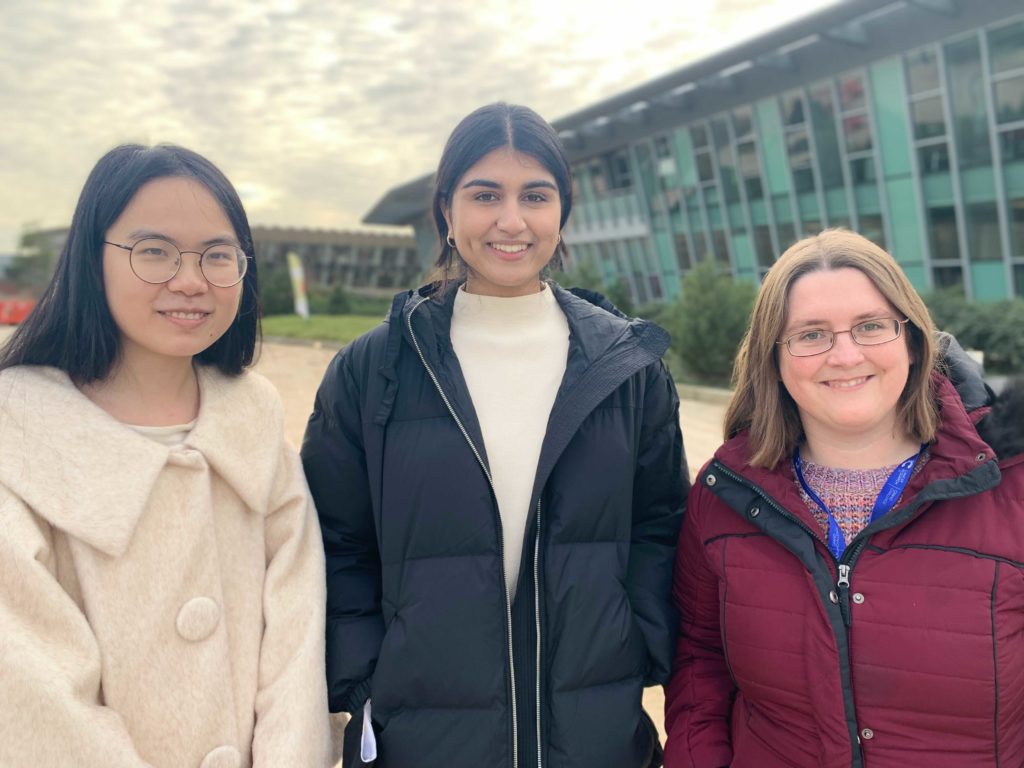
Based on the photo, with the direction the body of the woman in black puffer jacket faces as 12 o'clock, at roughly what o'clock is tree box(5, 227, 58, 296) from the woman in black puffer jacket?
The tree is roughly at 5 o'clock from the woman in black puffer jacket.

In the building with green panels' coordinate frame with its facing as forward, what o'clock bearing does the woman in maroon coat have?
The woman in maroon coat is roughly at 11 o'clock from the building with green panels.

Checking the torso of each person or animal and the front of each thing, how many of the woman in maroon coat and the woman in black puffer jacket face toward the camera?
2

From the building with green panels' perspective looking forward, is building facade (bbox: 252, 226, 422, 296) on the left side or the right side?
on its right

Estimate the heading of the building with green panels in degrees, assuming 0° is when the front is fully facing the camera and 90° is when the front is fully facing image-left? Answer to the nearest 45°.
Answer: approximately 45°

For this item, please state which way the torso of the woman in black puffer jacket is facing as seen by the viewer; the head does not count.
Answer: toward the camera

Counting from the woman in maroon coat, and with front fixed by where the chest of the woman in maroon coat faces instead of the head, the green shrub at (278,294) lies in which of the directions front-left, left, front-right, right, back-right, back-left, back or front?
back-right

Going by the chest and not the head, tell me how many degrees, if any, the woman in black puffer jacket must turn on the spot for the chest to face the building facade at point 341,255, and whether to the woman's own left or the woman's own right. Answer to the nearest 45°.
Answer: approximately 180°

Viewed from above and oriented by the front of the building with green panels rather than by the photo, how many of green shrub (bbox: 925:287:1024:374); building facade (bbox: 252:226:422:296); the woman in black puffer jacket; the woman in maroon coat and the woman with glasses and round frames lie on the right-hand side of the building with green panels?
1

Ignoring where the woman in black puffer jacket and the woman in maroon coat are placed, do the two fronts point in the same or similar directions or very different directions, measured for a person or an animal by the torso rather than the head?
same or similar directions

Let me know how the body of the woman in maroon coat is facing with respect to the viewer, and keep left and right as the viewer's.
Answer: facing the viewer

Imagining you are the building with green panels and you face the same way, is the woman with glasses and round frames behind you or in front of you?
in front

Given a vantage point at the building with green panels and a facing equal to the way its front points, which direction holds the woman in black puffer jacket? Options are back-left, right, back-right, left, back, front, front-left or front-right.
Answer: front-left

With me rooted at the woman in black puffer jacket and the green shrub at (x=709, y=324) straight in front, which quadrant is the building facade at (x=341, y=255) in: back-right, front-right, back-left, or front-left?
front-left

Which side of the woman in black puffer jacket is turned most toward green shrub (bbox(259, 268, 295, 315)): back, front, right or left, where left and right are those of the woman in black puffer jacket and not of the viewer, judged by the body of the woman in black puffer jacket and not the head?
back
